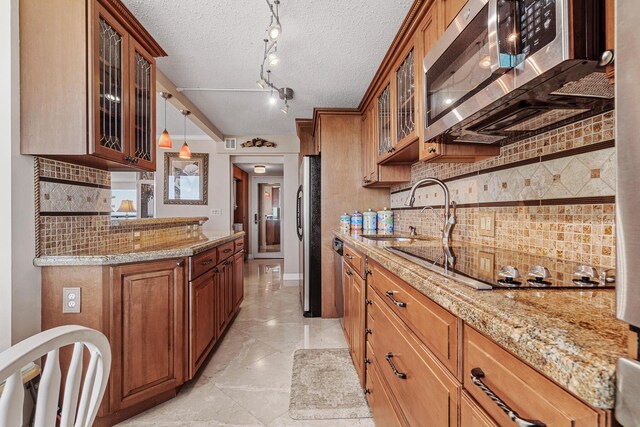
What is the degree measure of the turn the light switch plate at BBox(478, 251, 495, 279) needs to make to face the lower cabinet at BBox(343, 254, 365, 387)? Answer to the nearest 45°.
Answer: approximately 90° to its right

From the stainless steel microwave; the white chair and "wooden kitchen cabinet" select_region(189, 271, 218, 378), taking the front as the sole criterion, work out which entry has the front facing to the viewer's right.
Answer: the wooden kitchen cabinet

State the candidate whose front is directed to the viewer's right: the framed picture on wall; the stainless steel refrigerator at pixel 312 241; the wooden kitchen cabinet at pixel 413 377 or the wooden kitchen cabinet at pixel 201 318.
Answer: the wooden kitchen cabinet at pixel 201 318

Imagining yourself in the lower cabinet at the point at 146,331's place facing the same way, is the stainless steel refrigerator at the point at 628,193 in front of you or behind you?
in front

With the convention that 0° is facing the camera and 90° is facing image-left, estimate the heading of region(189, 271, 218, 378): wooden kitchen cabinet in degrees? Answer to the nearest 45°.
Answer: approximately 270°

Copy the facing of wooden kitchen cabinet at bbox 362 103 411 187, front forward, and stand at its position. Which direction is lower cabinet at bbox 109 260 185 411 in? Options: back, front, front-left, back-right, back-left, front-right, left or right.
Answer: front-left

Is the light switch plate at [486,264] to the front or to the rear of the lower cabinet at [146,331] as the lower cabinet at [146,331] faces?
to the front

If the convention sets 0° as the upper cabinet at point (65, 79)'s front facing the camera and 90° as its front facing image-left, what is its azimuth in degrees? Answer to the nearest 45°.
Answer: approximately 315°

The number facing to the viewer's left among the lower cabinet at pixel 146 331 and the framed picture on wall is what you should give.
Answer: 0

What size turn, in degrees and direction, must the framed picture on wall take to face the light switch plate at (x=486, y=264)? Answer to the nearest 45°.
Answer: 0° — it already faces it

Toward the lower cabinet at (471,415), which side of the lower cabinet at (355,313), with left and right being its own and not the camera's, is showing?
left

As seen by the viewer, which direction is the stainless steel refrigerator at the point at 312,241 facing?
to the viewer's left
